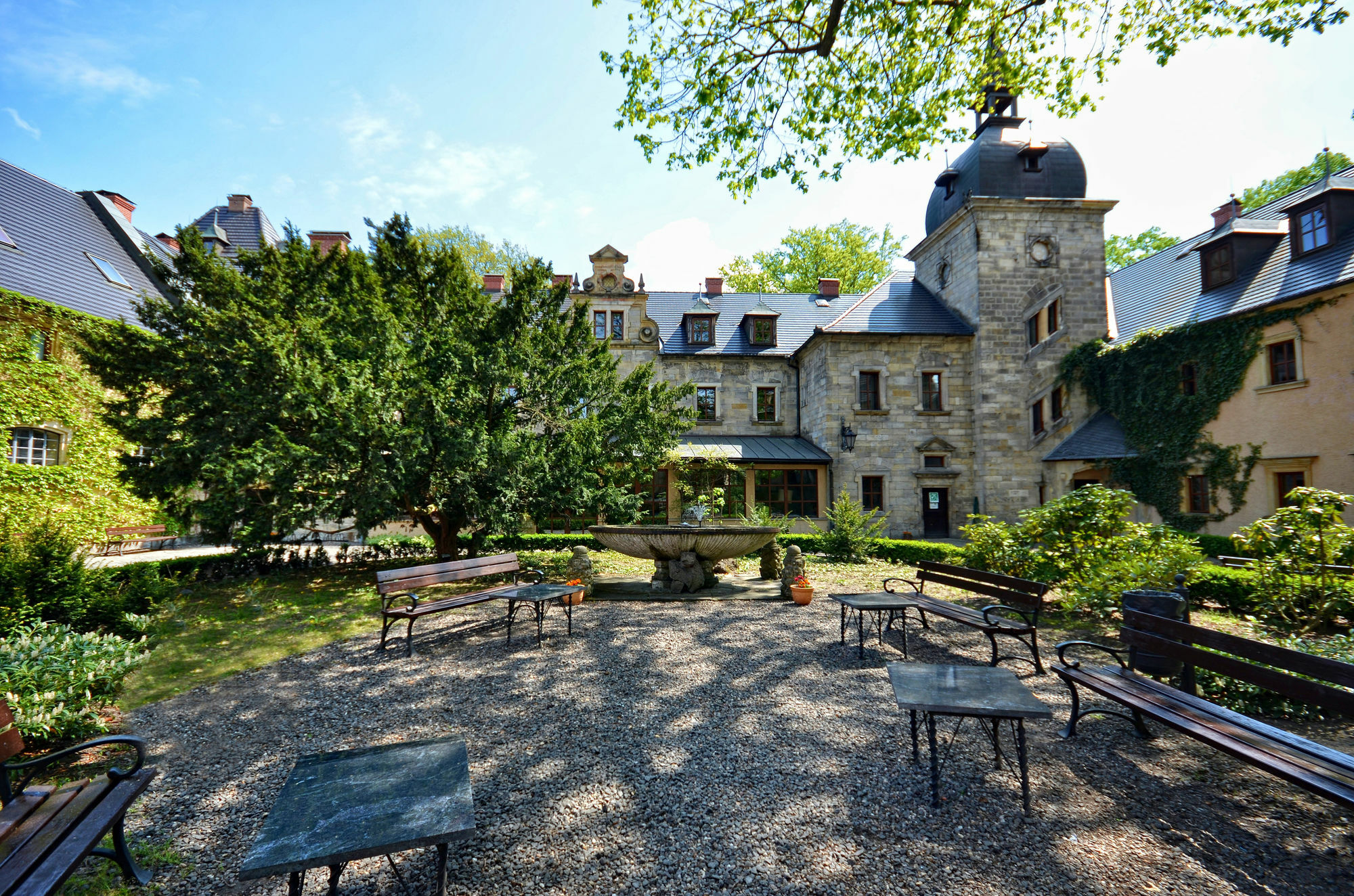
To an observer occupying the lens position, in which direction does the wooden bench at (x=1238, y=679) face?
facing the viewer and to the left of the viewer

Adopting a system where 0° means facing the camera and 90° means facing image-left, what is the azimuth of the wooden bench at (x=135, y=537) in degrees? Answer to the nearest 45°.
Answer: approximately 315°

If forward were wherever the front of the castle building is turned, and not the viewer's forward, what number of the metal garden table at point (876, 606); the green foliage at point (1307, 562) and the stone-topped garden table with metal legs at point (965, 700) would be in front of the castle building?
3

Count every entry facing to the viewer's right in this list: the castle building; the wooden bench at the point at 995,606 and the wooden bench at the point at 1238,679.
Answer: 0

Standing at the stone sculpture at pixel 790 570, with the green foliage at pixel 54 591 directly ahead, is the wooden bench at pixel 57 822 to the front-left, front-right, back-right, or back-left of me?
front-left

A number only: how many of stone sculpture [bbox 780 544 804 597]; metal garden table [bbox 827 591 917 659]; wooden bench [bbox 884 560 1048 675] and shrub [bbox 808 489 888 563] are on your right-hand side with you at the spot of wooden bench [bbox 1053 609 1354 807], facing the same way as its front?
4

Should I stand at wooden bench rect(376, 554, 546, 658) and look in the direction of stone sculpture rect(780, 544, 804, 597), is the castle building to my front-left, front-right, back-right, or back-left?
front-left

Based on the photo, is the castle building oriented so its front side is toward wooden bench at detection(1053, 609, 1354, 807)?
yes

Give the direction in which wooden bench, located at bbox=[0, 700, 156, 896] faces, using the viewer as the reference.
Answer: facing the viewer and to the right of the viewer

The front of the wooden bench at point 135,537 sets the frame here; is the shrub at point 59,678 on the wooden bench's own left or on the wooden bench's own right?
on the wooden bench's own right

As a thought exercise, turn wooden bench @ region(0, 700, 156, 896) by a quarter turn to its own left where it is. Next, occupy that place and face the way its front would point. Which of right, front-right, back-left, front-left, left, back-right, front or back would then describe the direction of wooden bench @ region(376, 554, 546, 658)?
front

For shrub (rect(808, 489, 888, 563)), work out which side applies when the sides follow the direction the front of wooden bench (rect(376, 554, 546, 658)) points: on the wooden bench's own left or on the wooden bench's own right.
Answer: on the wooden bench's own left

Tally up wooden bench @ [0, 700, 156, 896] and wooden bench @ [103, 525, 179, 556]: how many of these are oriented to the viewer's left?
0
